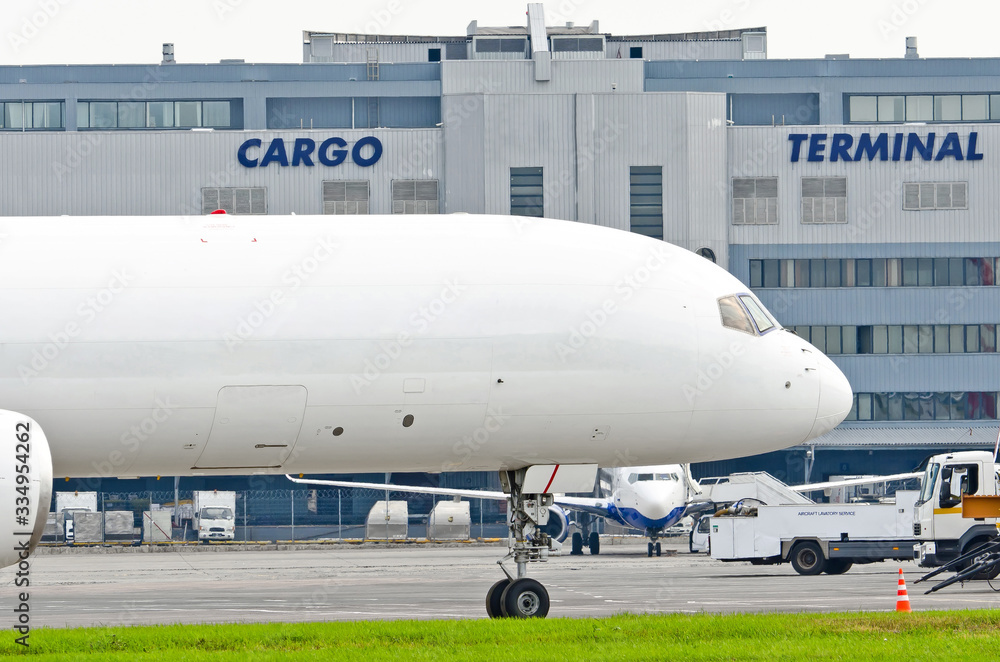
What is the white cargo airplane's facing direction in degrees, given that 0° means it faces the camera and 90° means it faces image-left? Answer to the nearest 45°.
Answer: approximately 270°

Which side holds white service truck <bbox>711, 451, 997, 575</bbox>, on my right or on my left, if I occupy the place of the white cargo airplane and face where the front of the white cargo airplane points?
on my left
